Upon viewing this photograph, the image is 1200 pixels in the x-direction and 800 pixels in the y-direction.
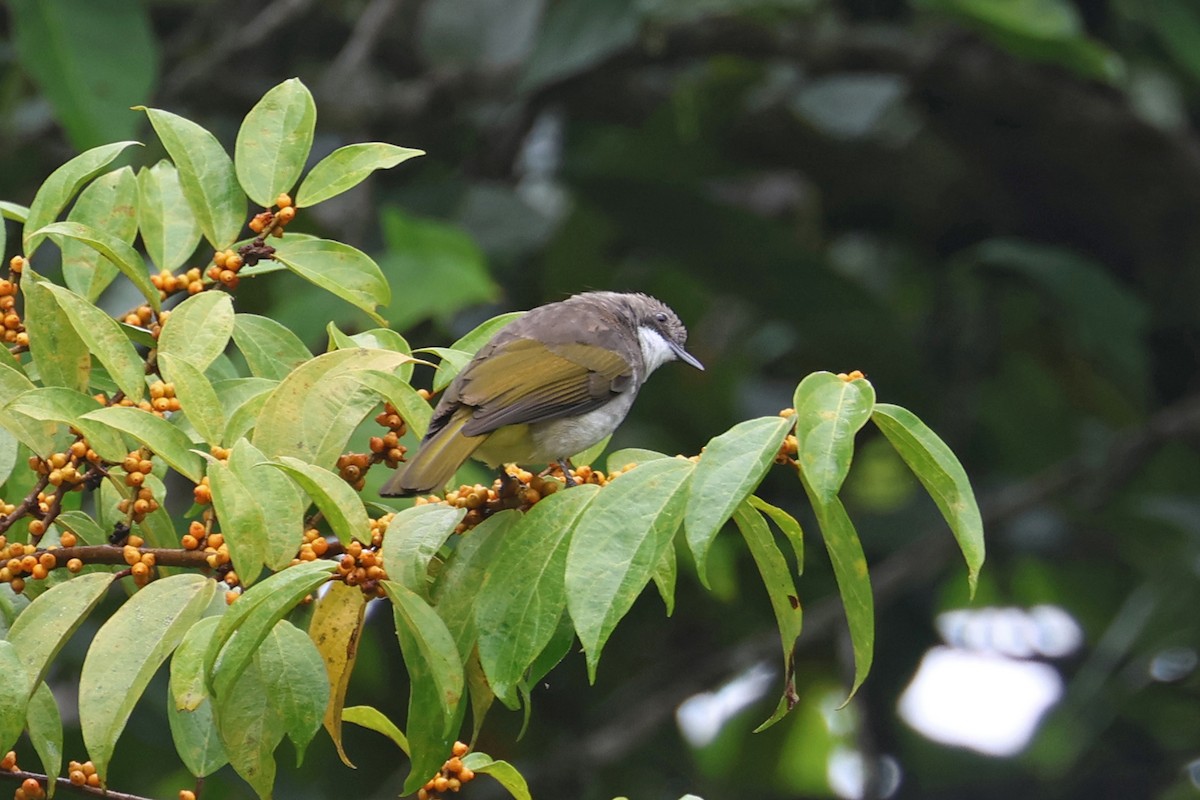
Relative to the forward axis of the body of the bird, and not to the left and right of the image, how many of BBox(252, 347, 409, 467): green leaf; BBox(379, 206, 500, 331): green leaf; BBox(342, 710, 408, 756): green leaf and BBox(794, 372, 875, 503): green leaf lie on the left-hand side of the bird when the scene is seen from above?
1

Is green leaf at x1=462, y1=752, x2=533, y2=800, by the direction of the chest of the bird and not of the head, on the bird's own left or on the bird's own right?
on the bird's own right

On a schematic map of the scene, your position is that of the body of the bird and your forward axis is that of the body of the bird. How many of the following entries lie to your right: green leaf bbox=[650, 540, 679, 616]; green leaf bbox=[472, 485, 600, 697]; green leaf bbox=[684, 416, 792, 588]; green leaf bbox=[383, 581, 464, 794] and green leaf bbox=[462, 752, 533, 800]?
5

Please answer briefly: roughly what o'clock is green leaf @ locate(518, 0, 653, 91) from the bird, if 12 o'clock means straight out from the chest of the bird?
The green leaf is roughly at 9 o'clock from the bird.

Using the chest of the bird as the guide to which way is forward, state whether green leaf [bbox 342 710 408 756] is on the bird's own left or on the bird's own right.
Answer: on the bird's own right

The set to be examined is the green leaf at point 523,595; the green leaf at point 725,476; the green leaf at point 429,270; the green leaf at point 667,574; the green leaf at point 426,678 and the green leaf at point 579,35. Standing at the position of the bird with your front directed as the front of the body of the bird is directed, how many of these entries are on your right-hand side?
4

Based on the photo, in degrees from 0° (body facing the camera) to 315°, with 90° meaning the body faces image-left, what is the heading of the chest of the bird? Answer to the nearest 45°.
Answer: approximately 270°

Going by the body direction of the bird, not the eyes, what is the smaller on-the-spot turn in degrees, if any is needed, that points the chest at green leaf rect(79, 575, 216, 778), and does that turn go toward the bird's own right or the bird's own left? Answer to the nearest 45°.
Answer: approximately 135° to the bird's own right

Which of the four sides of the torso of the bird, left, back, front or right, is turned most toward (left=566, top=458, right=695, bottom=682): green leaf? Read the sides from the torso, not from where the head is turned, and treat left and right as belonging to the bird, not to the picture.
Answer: right

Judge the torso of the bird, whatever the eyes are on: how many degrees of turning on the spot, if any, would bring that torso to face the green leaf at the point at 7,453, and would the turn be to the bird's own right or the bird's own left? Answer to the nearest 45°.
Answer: approximately 135° to the bird's own right

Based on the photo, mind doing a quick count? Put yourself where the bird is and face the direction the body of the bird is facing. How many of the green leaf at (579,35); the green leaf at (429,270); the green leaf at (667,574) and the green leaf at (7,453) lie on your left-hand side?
2

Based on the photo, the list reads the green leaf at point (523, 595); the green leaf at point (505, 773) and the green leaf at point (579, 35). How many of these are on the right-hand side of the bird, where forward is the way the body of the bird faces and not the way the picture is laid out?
2

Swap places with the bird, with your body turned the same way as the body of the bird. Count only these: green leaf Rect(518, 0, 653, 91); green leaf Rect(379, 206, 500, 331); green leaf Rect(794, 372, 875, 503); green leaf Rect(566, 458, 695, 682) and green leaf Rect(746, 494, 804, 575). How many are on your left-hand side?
2
